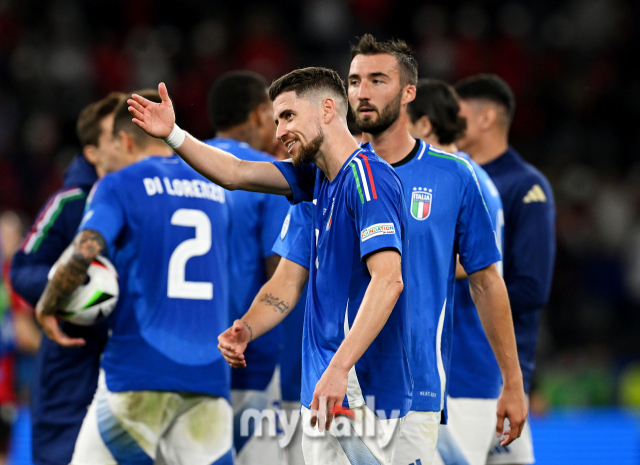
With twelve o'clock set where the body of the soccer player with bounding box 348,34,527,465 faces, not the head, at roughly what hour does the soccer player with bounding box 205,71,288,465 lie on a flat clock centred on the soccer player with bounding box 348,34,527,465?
the soccer player with bounding box 205,71,288,465 is roughly at 3 o'clock from the soccer player with bounding box 348,34,527,465.

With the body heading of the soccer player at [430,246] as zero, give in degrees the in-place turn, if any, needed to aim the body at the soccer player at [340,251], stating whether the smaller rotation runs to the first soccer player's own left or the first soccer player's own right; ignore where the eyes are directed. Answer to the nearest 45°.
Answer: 0° — they already face them

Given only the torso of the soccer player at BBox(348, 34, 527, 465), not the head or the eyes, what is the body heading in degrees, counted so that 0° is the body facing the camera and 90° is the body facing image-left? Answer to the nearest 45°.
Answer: approximately 45°

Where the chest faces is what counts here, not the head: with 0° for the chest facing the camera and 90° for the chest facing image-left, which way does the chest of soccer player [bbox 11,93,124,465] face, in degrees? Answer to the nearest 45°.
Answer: approximately 270°

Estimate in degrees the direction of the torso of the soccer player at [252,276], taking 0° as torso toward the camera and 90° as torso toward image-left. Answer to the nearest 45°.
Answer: approximately 225°
